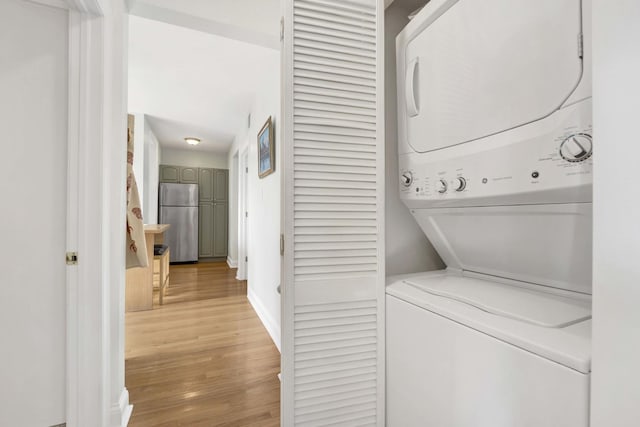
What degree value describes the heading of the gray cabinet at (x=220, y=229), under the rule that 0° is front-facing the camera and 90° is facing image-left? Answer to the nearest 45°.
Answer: approximately 0°

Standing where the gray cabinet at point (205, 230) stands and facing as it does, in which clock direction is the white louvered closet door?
The white louvered closet door is roughly at 12 o'clock from the gray cabinet.

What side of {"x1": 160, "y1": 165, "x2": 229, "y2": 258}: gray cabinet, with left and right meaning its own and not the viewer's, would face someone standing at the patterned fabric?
front

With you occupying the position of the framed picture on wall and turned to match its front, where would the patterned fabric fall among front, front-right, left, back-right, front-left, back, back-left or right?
front-left

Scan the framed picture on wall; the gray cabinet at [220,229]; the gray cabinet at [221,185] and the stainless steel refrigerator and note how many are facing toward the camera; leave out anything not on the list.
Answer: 3

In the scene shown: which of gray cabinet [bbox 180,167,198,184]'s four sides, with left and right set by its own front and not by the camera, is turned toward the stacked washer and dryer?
front

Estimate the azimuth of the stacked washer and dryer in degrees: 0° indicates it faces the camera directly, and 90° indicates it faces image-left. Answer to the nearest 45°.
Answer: approximately 45°

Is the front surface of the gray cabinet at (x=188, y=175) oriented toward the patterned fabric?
yes

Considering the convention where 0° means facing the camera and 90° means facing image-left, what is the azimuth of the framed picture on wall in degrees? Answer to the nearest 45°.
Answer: approximately 90°
